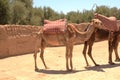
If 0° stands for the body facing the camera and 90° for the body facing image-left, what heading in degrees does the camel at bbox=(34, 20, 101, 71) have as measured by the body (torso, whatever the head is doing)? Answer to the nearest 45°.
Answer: approximately 270°
